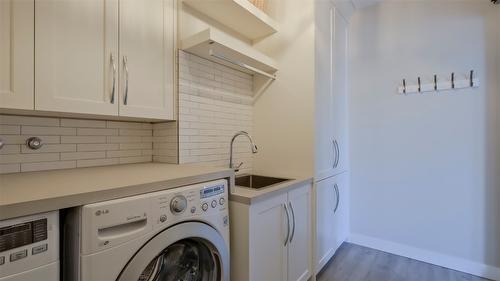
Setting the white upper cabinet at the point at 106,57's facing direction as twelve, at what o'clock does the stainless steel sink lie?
The stainless steel sink is roughly at 10 o'clock from the white upper cabinet.

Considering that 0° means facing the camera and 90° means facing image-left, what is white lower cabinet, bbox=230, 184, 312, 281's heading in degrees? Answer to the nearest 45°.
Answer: approximately 315°

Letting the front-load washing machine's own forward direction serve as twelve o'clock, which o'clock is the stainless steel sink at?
The stainless steel sink is roughly at 9 o'clock from the front-load washing machine.

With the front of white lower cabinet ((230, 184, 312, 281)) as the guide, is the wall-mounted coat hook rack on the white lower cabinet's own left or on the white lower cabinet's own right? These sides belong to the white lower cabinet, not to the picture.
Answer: on the white lower cabinet's own left

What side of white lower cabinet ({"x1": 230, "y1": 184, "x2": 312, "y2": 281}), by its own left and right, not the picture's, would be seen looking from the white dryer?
right

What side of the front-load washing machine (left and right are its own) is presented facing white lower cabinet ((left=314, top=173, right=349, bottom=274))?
left
